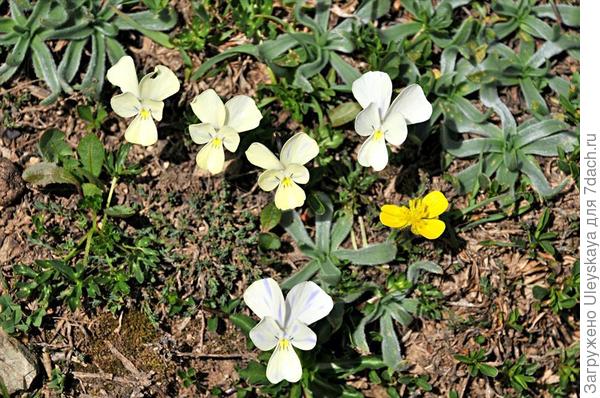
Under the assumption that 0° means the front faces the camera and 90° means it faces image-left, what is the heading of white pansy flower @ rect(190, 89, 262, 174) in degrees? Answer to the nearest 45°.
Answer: approximately 0°

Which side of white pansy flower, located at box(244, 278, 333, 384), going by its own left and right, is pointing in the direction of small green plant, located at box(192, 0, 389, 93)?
back

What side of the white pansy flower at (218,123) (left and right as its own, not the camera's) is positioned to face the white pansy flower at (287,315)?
front

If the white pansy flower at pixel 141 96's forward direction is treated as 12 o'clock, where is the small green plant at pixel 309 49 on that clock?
The small green plant is roughly at 8 o'clock from the white pansy flower.

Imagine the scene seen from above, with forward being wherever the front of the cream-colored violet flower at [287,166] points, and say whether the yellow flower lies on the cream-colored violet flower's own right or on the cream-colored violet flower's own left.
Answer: on the cream-colored violet flower's own left
